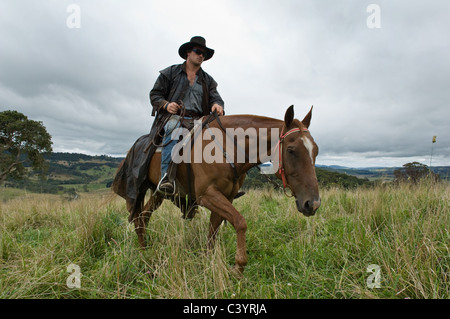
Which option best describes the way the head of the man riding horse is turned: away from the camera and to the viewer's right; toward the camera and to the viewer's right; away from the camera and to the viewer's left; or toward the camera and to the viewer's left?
toward the camera and to the viewer's right

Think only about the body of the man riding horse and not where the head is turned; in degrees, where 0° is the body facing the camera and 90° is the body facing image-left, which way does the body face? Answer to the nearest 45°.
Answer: approximately 315°

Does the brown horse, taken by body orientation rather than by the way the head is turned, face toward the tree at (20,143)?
no

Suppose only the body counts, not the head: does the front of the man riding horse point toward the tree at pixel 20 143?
no
